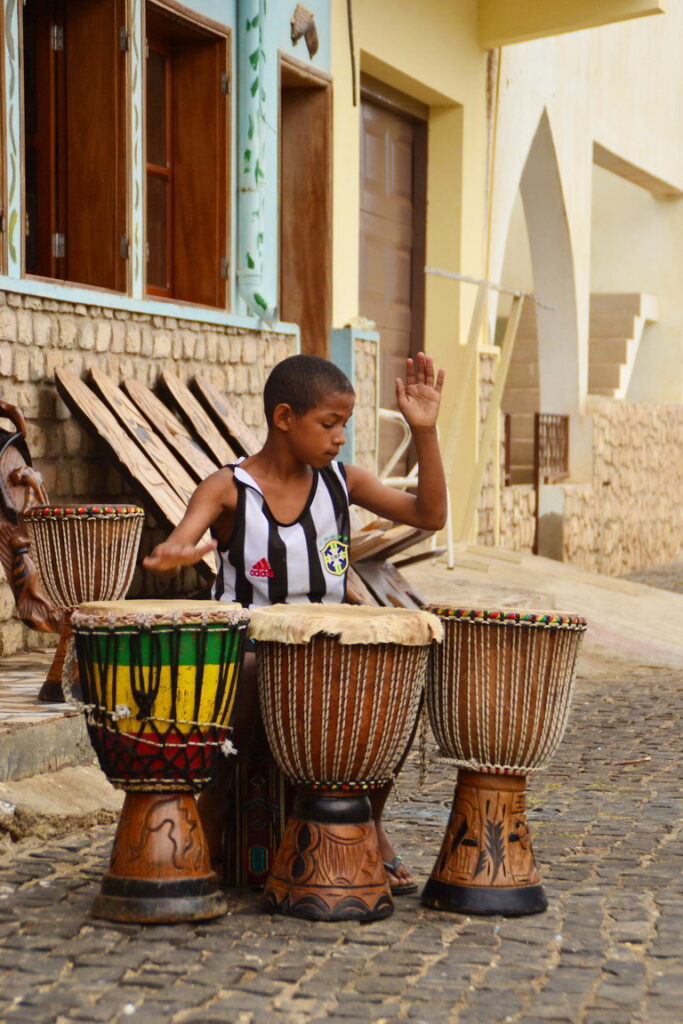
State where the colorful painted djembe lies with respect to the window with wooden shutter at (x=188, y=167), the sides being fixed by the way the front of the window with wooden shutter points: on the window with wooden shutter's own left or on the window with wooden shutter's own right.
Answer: on the window with wooden shutter's own right

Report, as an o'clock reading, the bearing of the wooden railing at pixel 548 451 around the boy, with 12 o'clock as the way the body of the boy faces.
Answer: The wooden railing is roughly at 8 o'clock from the boy.

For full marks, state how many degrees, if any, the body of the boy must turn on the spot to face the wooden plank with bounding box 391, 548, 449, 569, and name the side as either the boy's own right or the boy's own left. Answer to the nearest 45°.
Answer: approximately 135° to the boy's own left

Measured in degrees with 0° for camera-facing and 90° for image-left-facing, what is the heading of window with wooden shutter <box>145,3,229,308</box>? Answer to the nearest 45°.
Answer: approximately 315°

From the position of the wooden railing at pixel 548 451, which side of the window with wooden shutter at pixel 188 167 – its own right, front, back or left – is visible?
left

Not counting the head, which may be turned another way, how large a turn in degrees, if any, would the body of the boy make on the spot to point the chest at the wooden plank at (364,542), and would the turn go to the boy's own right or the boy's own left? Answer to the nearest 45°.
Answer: approximately 135° to the boy's own left
